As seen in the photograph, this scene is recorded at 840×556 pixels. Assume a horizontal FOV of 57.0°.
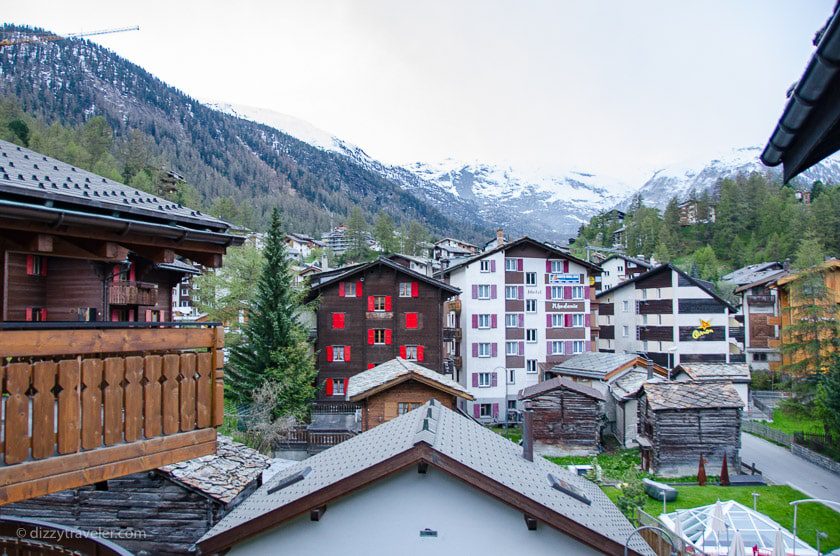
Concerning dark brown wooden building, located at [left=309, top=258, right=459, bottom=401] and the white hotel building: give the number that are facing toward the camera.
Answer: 2

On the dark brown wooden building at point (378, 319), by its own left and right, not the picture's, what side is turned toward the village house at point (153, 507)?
front

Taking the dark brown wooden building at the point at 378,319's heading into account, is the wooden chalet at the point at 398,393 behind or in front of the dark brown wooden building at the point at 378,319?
in front

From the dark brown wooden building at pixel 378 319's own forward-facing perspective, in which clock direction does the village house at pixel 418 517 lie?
The village house is roughly at 12 o'clock from the dark brown wooden building.

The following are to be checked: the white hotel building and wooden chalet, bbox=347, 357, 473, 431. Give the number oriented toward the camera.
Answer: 2

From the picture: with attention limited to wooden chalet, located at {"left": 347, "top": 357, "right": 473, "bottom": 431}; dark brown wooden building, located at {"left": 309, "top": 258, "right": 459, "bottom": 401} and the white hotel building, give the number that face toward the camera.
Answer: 3

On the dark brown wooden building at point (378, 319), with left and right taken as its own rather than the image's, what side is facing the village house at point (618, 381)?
left

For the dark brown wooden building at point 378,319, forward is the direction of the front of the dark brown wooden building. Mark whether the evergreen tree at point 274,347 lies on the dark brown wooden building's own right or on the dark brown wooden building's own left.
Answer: on the dark brown wooden building's own right

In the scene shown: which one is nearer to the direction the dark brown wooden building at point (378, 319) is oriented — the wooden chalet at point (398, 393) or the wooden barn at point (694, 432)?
the wooden chalet

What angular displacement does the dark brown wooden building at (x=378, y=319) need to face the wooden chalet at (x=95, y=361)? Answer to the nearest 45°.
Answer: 0° — it already faces it
